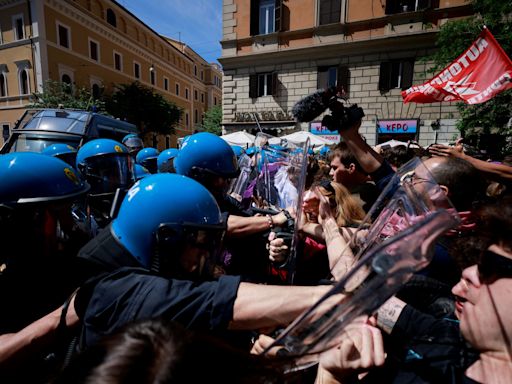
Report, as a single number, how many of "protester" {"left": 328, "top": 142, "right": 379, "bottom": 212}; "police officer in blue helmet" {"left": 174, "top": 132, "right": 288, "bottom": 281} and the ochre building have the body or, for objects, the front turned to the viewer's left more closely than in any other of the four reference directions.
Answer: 1

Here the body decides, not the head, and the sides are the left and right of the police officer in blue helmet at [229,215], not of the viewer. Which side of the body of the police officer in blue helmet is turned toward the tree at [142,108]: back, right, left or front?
left

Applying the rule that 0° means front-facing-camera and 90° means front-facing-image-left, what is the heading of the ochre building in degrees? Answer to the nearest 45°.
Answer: approximately 315°

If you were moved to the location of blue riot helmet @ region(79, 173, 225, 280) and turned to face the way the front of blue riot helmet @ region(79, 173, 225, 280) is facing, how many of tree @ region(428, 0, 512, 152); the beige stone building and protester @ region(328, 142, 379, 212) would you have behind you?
0

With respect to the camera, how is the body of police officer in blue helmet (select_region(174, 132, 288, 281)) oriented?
to the viewer's right

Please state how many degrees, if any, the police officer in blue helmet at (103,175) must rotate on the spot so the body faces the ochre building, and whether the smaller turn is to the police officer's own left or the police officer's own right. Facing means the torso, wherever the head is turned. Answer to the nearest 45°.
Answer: approximately 135° to the police officer's own left

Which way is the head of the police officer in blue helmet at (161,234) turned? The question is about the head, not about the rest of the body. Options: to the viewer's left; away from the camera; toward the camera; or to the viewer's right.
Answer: to the viewer's right

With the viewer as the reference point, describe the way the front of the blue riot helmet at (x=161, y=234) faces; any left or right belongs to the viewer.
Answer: facing to the right of the viewer

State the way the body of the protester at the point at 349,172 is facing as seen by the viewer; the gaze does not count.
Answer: to the viewer's left

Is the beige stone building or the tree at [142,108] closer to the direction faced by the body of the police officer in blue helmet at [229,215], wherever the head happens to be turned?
the beige stone building

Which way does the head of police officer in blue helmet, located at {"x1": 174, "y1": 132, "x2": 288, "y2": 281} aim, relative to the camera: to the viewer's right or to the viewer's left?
to the viewer's right

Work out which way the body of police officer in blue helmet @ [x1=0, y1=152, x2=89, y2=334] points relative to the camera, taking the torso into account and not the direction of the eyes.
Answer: to the viewer's right

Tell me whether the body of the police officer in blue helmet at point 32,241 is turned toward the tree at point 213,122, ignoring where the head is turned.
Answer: no

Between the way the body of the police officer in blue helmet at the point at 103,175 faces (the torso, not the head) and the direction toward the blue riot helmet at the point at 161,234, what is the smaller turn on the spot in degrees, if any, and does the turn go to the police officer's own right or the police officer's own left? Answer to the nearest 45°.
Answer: approximately 45° to the police officer's own right

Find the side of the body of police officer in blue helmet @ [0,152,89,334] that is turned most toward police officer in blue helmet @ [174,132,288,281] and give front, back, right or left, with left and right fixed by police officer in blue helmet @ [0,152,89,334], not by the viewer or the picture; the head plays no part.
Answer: front

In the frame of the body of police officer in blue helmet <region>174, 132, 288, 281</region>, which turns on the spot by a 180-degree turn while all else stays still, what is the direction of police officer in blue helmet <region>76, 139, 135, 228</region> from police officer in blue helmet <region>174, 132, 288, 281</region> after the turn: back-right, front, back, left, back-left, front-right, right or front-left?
front-right

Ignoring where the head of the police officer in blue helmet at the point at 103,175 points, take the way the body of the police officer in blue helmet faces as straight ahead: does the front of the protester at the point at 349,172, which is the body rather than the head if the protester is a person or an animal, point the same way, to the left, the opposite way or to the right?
the opposite way

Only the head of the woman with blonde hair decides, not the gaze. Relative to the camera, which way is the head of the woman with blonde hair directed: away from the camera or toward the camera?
toward the camera
